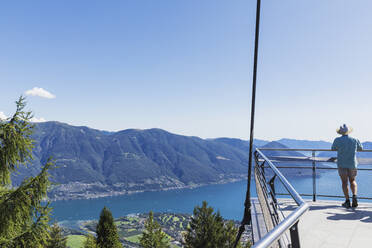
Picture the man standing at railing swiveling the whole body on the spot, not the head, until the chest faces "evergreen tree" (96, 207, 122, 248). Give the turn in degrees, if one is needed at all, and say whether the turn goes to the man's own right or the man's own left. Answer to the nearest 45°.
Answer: approximately 45° to the man's own left

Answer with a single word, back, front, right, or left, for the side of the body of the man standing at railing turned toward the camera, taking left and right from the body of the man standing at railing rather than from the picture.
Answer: back

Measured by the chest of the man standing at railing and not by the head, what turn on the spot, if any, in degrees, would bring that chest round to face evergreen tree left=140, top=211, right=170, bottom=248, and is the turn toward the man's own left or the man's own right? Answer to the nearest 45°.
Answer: approximately 45° to the man's own left
